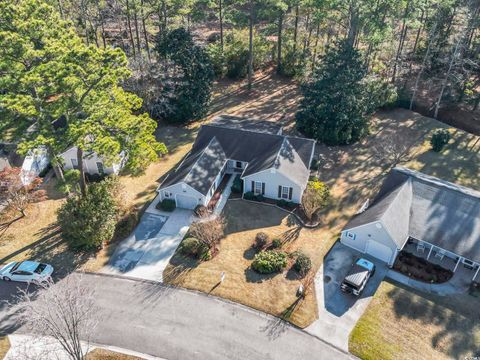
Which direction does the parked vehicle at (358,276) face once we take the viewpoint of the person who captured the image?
facing away from the viewer and to the right of the viewer

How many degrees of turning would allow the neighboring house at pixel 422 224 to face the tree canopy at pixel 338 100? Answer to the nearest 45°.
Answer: approximately 90° to its right

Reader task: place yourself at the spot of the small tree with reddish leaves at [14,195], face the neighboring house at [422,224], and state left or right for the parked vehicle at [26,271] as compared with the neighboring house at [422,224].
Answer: right

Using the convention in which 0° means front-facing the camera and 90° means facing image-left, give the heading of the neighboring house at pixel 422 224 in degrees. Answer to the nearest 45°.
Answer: approximately 45°

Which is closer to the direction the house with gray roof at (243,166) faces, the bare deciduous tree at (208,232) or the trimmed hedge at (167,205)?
the bare deciduous tree

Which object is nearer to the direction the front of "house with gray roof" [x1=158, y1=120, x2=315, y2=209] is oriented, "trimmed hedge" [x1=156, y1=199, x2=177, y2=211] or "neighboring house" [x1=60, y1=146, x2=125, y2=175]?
the trimmed hedge

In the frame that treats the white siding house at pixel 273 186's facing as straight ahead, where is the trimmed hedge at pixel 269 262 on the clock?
The trimmed hedge is roughly at 12 o'clock from the white siding house.

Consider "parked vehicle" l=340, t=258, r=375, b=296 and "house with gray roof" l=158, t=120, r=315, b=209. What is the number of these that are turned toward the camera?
1
